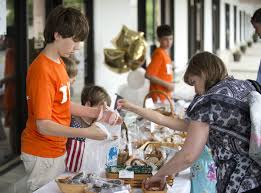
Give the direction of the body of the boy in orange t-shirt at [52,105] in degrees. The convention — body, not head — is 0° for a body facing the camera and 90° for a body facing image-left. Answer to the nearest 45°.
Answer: approximately 270°

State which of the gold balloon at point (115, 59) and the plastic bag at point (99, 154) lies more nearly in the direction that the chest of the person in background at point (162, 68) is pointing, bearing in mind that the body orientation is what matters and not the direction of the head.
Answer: the plastic bag

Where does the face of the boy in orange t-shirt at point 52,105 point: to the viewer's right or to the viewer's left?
to the viewer's right

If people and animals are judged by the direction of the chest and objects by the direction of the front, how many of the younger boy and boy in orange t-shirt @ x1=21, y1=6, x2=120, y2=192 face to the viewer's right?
2

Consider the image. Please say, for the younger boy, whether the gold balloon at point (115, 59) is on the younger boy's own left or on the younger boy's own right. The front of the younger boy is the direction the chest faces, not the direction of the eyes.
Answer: on the younger boy's own left

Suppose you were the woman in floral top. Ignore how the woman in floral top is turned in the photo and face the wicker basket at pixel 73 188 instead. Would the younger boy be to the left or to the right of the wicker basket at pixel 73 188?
right

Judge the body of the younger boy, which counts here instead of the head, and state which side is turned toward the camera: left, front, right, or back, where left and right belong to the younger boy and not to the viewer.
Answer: right
